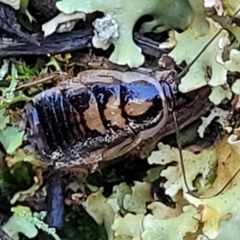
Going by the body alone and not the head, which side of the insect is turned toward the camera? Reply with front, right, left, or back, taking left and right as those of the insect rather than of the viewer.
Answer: right
